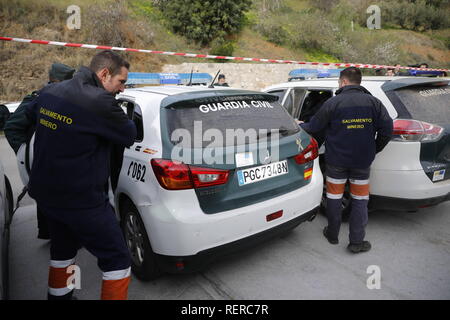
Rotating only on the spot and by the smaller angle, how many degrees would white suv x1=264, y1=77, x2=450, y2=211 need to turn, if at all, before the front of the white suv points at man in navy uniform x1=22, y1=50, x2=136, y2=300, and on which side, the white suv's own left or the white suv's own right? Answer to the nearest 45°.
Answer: approximately 90° to the white suv's own left

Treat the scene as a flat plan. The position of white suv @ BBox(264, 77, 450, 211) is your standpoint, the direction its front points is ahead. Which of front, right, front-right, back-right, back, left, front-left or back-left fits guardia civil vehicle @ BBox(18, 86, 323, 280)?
left

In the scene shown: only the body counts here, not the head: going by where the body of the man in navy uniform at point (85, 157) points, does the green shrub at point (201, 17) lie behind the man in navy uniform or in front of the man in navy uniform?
in front

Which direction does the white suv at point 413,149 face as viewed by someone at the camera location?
facing away from the viewer and to the left of the viewer

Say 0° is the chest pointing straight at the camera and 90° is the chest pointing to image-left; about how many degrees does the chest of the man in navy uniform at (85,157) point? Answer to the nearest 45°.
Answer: approximately 225°

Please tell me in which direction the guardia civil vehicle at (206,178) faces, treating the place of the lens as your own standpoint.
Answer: facing away from the viewer and to the left of the viewer

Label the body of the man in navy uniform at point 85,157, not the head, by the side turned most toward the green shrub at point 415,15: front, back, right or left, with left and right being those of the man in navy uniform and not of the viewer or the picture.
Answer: front

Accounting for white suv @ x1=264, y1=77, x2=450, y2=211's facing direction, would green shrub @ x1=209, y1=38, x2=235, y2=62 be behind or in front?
in front

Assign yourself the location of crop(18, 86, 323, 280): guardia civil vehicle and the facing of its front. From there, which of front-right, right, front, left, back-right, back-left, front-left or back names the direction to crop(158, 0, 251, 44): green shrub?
front-right

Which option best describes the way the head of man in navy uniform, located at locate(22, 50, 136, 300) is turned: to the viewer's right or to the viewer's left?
to the viewer's right

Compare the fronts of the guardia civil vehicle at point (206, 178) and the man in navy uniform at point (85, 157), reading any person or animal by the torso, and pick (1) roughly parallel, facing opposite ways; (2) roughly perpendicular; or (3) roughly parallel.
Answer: roughly perpendicular

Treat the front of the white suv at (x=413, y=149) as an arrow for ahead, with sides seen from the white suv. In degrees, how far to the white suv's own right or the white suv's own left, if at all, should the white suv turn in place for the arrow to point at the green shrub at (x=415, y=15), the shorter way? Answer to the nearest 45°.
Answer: approximately 45° to the white suv's own right
